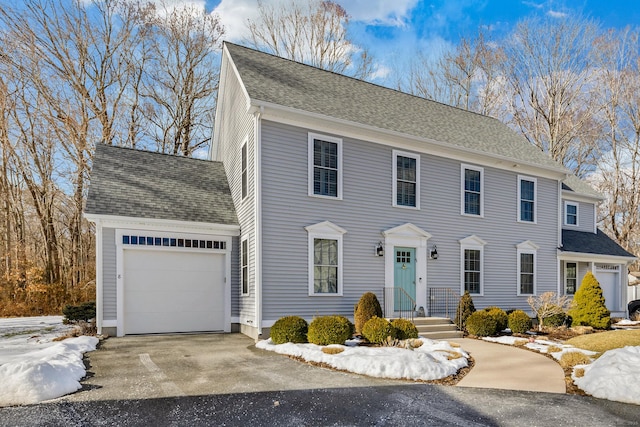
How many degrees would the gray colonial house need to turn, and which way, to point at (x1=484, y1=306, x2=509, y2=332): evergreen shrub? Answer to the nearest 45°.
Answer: approximately 45° to its left

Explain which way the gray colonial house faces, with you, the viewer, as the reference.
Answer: facing the viewer and to the right of the viewer

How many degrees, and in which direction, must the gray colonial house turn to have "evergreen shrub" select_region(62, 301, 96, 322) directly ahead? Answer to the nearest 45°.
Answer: approximately 135° to its right

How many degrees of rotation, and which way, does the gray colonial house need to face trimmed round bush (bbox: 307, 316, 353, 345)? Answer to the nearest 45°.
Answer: approximately 45° to its right

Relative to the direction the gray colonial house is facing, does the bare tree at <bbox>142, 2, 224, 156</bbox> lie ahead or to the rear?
to the rear

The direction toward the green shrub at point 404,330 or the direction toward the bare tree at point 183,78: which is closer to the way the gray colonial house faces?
the green shrub
